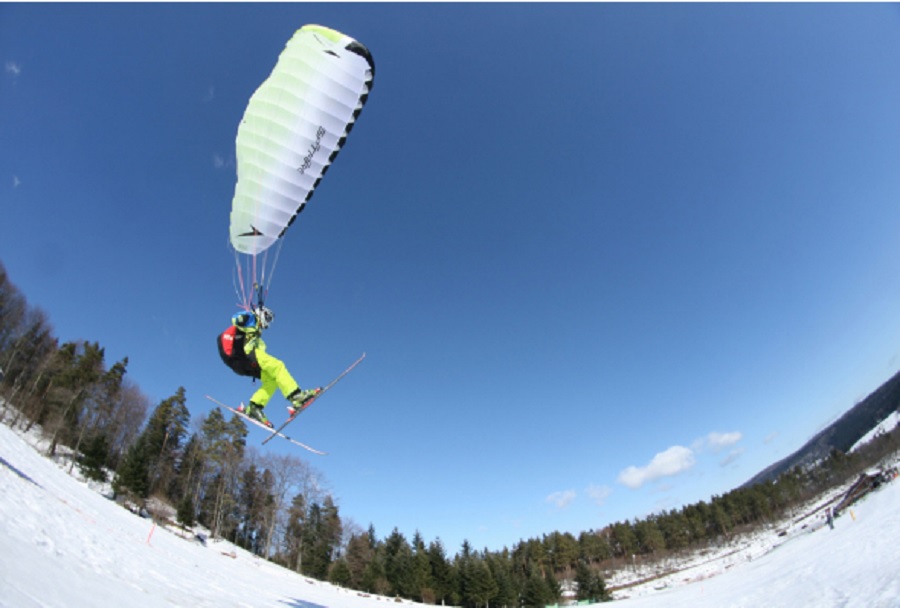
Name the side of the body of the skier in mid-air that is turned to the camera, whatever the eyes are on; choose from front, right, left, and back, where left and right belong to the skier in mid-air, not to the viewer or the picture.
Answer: right
